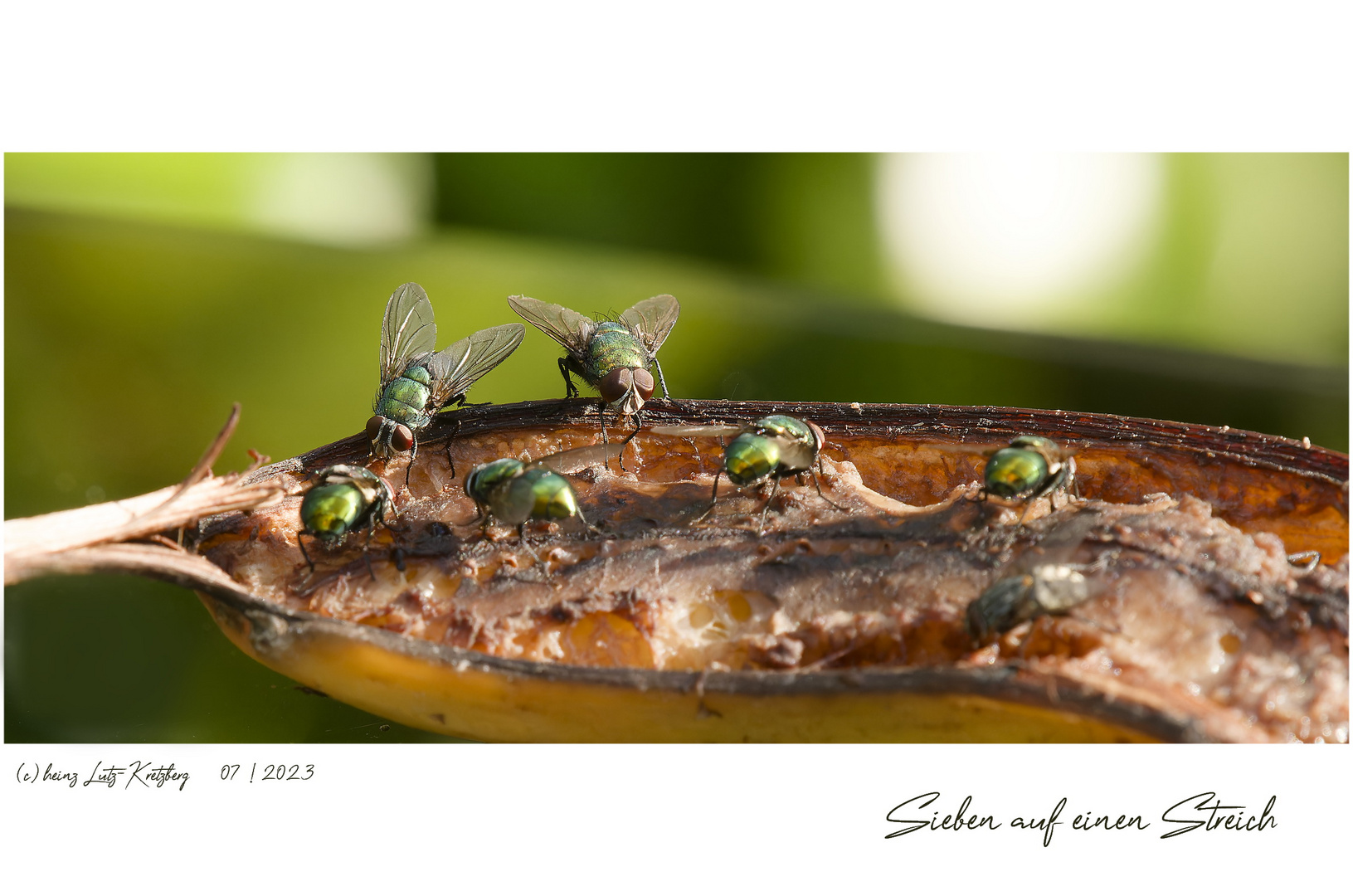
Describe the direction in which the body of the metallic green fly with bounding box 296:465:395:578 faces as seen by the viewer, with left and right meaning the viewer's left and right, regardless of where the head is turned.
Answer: facing away from the viewer and to the right of the viewer

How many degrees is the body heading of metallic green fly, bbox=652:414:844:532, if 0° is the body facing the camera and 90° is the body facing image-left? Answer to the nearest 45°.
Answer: approximately 225°

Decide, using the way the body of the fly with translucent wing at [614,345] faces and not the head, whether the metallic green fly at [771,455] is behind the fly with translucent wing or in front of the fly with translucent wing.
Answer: in front

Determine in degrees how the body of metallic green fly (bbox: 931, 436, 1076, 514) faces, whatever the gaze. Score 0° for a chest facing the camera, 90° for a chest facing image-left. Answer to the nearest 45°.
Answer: approximately 225°

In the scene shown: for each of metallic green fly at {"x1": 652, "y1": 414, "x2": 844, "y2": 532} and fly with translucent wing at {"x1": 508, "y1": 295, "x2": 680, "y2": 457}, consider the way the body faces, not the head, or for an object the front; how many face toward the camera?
1

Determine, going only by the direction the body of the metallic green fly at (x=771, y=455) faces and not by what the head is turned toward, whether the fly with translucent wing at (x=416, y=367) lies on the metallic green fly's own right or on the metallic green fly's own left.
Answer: on the metallic green fly's own left

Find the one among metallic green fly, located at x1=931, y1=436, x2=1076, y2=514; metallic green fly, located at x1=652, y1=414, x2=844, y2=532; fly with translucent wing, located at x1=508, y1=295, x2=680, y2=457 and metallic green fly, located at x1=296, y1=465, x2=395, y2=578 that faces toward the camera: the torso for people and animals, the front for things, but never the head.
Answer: the fly with translucent wing
